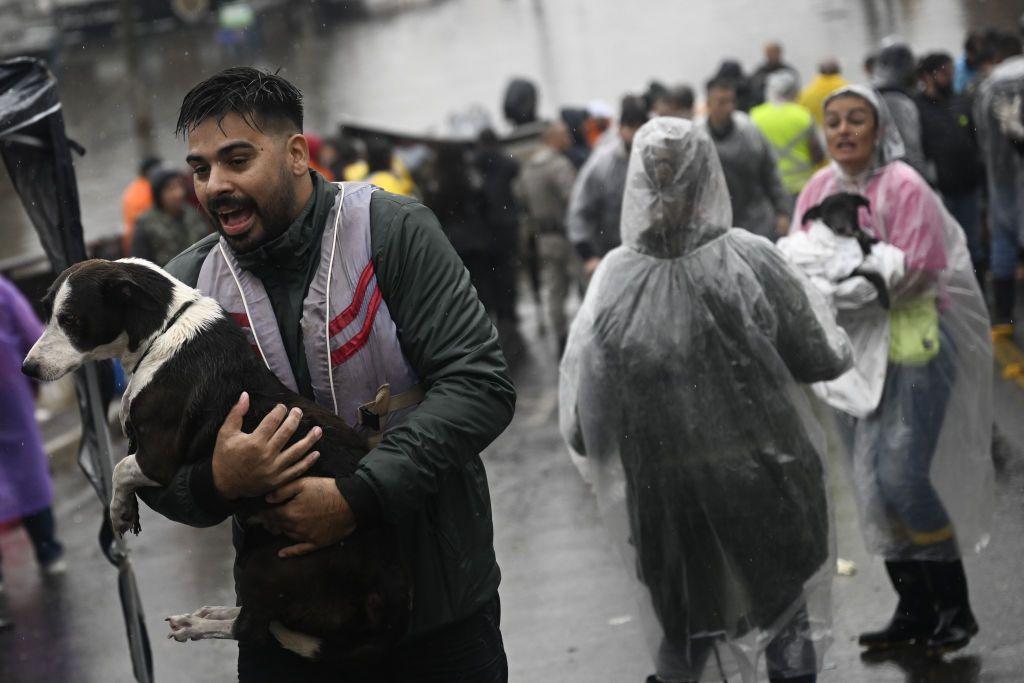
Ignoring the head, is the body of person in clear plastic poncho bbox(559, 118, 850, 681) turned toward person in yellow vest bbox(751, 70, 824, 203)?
yes

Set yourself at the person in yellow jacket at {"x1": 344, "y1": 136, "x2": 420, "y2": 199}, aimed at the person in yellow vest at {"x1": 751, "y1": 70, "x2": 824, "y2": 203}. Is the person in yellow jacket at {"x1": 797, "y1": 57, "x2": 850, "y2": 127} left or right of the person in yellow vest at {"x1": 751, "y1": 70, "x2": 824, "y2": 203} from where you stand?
left

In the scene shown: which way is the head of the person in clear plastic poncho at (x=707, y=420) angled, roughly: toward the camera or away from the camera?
away from the camera

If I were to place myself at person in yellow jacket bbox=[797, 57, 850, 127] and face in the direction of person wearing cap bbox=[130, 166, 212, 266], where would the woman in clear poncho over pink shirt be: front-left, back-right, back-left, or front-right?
front-left

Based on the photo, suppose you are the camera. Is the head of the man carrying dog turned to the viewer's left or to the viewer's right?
to the viewer's left

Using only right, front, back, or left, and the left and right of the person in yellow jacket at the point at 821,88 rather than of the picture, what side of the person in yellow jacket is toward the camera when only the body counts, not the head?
back

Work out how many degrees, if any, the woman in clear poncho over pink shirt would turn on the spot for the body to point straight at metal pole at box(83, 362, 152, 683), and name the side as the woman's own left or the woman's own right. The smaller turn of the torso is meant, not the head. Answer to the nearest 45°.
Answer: approximately 45° to the woman's own right

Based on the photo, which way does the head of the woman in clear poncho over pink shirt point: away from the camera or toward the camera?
toward the camera

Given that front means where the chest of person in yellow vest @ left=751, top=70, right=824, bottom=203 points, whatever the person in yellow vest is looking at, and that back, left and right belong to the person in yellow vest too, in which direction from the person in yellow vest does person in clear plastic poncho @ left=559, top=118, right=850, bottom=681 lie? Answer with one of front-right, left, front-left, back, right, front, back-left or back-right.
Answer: back
